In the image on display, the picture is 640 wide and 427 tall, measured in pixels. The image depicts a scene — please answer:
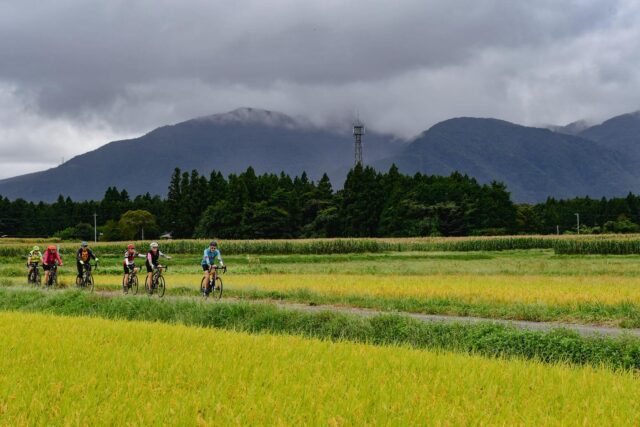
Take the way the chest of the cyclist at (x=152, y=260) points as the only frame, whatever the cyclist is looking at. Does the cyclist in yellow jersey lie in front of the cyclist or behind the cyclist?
behind

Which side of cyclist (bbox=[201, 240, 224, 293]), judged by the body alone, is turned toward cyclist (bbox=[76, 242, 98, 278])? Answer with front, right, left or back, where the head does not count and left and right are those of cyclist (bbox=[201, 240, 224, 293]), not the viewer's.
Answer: back

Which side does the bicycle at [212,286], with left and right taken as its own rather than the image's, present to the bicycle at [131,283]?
back

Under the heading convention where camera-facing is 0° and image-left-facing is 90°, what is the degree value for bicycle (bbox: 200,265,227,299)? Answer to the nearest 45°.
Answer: approximately 315°

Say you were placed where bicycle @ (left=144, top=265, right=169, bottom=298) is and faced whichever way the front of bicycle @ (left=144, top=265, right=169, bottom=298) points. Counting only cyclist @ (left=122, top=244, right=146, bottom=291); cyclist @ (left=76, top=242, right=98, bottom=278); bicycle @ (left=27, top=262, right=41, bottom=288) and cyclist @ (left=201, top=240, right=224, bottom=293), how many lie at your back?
3

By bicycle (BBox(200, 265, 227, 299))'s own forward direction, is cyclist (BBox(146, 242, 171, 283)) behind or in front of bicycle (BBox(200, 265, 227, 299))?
behind

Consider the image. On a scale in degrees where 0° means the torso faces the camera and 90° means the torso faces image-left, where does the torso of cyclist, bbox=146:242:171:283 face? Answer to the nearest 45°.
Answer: approximately 315°

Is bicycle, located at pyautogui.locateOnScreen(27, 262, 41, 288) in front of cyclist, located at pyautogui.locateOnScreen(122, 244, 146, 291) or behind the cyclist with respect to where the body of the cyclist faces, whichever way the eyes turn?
behind

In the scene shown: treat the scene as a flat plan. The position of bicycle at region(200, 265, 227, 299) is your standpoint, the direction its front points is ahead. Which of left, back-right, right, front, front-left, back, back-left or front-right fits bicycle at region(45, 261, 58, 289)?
back

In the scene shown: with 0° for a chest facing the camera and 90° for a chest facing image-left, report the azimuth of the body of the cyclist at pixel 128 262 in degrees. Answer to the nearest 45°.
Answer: approximately 315°

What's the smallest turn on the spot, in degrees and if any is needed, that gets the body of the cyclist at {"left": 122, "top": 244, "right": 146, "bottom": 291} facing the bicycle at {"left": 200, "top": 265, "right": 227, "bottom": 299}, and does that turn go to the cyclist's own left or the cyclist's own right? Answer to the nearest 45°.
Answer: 0° — they already face it
